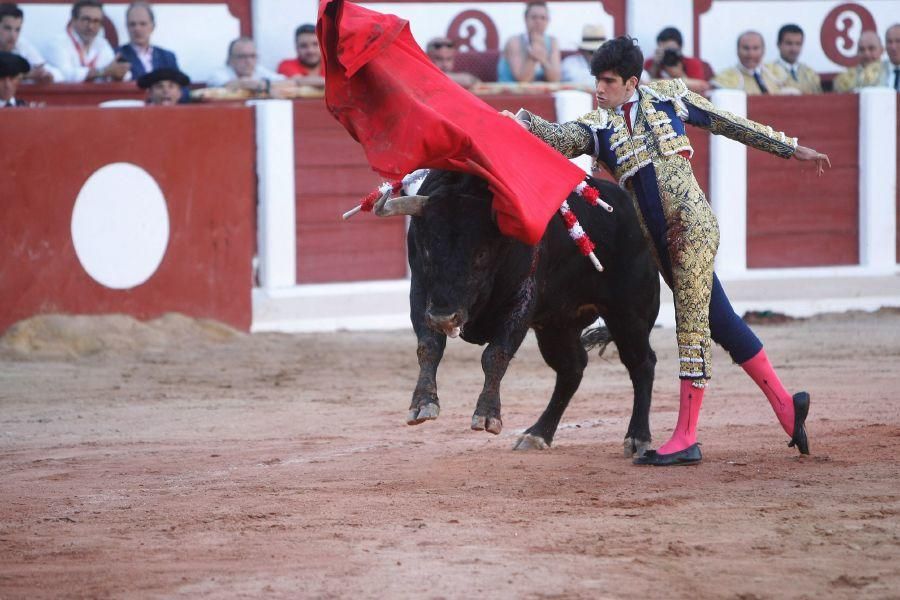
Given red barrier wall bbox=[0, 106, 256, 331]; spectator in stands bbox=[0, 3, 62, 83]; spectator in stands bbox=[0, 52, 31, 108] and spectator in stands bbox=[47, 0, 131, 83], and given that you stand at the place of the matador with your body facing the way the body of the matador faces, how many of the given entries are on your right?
4

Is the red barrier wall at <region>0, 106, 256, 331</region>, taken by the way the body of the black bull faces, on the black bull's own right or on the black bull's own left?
on the black bull's own right

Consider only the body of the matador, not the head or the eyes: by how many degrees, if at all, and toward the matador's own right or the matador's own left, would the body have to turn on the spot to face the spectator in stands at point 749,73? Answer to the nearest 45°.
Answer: approximately 135° to the matador's own right

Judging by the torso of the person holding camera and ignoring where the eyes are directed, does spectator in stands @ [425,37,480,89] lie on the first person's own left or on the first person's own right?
on the first person's own right

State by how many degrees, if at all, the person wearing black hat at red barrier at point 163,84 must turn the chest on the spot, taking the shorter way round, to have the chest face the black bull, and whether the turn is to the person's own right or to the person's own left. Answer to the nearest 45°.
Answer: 0° — they already face it

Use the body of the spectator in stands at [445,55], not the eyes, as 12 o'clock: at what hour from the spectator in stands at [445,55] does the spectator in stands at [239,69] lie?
the spectator in stands at [239,69] is roughly at 3 o'clock from the spectator in stands at [445,55].

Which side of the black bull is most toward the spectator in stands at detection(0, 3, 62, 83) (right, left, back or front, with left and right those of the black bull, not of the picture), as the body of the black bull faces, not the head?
right

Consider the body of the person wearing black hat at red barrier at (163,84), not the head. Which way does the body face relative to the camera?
toward the camera

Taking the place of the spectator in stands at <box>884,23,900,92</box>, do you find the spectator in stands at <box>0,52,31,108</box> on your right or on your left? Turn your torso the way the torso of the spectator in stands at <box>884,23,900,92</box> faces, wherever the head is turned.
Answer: on your right

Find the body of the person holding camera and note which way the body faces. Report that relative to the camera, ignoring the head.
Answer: toward the camera

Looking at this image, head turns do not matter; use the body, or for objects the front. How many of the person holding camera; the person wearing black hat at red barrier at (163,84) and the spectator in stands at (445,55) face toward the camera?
3
